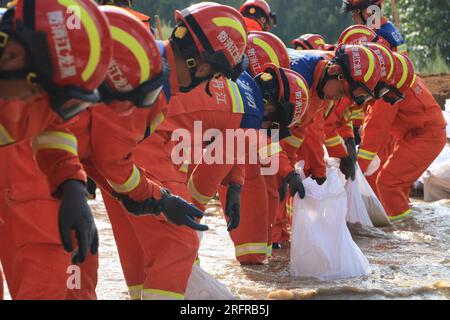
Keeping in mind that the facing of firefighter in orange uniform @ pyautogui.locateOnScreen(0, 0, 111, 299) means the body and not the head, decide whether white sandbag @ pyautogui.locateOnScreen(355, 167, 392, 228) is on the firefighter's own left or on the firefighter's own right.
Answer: on the firefighter's own left

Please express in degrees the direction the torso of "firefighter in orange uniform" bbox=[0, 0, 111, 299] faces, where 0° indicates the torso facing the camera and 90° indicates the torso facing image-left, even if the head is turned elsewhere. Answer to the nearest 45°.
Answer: approximately 270°

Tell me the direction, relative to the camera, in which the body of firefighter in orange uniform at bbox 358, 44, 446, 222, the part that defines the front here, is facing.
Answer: to the viewer's left

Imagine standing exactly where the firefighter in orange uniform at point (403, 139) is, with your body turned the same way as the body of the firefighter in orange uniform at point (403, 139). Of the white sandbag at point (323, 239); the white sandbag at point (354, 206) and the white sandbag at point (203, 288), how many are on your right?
0

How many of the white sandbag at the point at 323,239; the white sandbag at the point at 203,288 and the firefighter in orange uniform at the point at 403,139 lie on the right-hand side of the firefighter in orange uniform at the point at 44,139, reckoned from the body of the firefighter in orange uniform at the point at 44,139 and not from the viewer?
0

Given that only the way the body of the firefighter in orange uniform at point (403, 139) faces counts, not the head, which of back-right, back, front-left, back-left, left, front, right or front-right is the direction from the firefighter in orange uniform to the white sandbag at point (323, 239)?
left

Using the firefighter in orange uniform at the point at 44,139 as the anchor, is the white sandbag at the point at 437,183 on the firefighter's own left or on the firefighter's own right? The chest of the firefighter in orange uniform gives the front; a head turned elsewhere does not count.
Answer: on the firefighter's own left

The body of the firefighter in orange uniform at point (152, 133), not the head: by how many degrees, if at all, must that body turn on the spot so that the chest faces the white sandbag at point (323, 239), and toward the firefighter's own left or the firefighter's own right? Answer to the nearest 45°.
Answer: approximately 45° to the firefighter's own left

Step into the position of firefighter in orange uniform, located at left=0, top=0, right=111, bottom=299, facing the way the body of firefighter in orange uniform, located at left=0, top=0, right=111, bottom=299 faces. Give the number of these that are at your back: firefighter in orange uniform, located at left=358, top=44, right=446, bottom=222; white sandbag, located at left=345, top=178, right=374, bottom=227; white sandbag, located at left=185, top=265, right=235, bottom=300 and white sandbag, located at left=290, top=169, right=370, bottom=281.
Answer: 0

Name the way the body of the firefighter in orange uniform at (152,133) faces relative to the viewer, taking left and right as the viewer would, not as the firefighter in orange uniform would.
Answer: facing to the right of the viewer

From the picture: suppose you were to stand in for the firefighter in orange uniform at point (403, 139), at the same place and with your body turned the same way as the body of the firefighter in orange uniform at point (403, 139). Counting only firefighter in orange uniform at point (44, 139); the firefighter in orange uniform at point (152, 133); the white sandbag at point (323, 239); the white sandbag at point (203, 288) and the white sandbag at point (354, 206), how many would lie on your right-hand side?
0

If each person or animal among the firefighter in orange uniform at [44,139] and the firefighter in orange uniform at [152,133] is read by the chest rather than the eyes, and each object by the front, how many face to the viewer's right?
2
